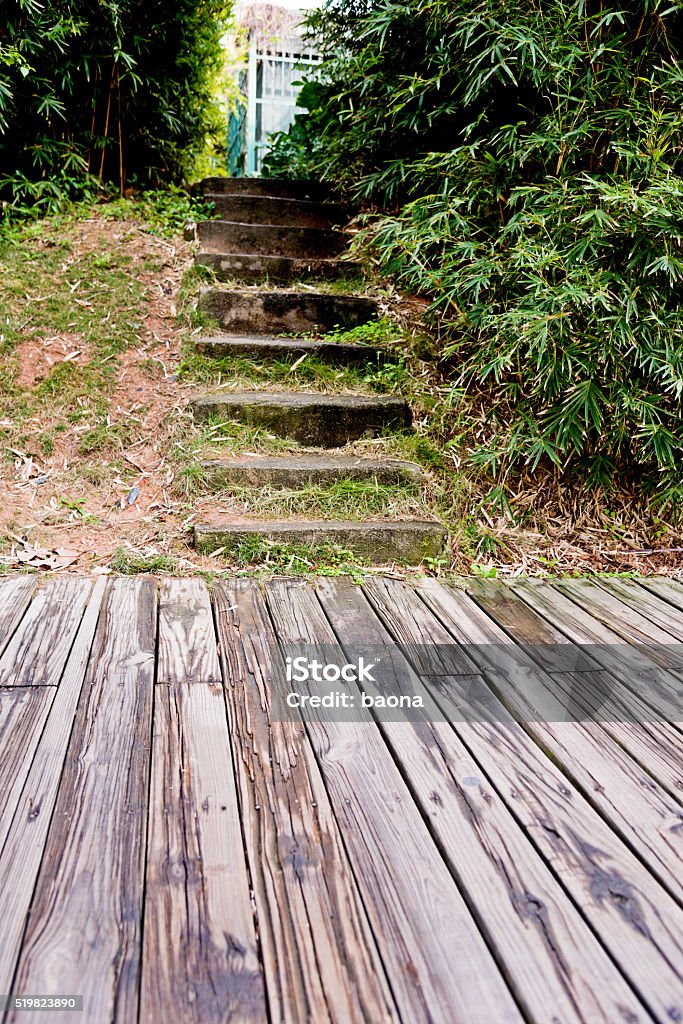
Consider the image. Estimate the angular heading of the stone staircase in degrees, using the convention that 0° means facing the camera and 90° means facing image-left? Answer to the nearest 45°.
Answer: approximately 0°

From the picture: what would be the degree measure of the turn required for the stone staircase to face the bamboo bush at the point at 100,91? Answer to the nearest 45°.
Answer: approximately 135° to its right

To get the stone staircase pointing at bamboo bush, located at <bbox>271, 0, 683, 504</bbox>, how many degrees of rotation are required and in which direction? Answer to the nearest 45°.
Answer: approximately 90° to its left
